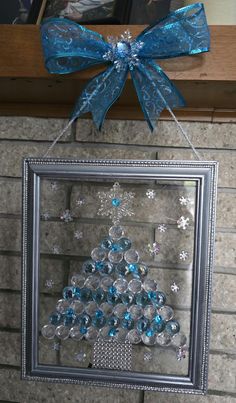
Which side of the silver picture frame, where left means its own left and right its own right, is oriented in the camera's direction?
front
